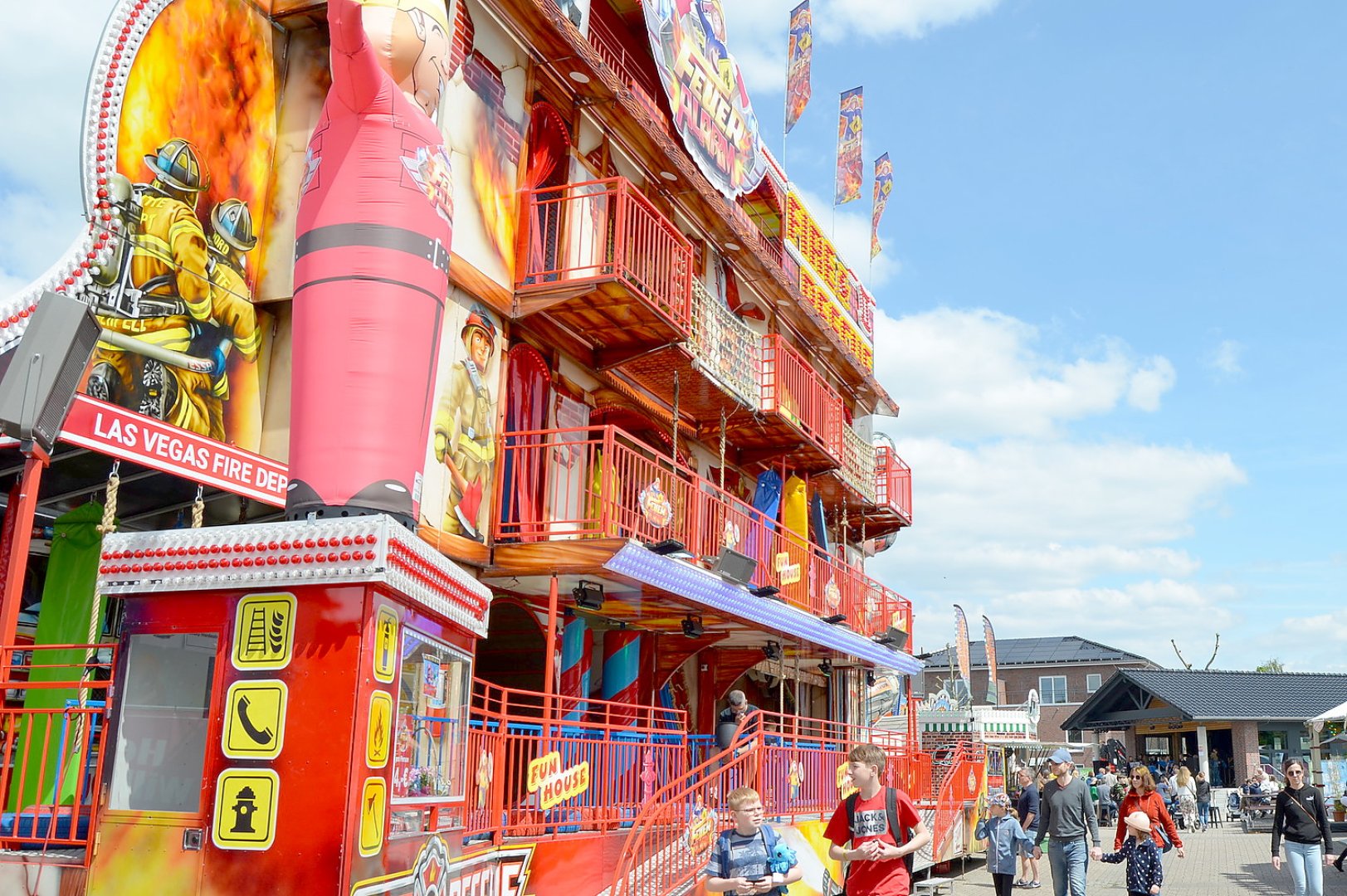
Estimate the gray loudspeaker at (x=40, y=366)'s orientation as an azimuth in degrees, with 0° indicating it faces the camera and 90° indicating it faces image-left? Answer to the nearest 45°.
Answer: approximately 315°

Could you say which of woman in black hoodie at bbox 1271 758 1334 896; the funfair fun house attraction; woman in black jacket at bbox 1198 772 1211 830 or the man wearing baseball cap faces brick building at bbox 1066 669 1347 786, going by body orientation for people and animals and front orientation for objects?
woman in black jacket at bbox 1198 772 1211 830

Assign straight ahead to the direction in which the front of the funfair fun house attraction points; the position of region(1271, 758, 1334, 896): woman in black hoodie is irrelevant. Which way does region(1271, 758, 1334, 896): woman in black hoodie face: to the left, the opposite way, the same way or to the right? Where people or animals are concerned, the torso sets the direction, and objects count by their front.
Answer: to the right

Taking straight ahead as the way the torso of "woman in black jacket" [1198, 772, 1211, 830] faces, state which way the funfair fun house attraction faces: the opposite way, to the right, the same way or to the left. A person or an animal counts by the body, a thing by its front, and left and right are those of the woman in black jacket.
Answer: to the right

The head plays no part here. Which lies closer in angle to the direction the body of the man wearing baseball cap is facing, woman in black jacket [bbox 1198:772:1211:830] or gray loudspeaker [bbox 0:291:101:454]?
the gray loudspeaker

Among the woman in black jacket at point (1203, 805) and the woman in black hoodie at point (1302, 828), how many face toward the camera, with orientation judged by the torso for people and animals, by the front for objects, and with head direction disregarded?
1

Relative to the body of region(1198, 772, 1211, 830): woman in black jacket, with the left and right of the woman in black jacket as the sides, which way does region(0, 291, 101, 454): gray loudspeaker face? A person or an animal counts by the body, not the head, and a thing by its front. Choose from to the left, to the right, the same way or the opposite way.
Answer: to the right

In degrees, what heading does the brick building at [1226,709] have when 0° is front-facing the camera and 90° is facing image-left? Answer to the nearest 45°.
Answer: approximately 45°

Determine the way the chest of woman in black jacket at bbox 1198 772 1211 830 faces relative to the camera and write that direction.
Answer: away from the camera

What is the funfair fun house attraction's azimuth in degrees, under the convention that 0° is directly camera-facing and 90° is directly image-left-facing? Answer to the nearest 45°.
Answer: approximately 315°
